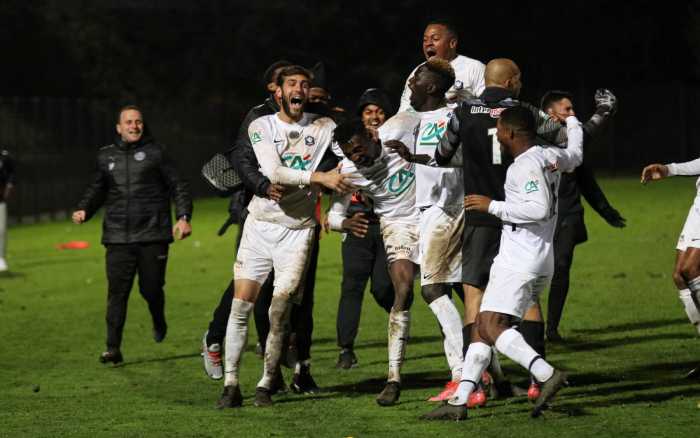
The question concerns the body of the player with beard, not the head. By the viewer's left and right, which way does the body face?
facing the viewer

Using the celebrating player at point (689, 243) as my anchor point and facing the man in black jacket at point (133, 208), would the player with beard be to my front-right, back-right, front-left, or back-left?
front-left

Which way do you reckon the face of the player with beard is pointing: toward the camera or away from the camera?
toward the camera

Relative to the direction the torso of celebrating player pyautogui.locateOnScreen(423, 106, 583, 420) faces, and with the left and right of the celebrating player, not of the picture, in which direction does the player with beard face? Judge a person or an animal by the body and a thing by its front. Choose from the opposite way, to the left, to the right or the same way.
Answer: to the left

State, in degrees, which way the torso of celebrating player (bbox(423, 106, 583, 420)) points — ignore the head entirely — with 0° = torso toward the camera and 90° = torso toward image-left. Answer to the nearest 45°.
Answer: approximately 90°

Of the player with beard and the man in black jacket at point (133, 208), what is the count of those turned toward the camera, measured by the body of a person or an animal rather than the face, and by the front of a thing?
2

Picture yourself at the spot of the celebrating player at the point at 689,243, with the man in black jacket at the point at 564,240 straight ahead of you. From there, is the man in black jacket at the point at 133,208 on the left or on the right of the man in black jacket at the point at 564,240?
left

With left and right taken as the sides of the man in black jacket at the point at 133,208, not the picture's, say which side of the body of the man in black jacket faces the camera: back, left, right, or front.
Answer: front

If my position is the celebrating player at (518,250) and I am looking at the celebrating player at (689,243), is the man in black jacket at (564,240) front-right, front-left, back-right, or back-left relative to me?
front-left
